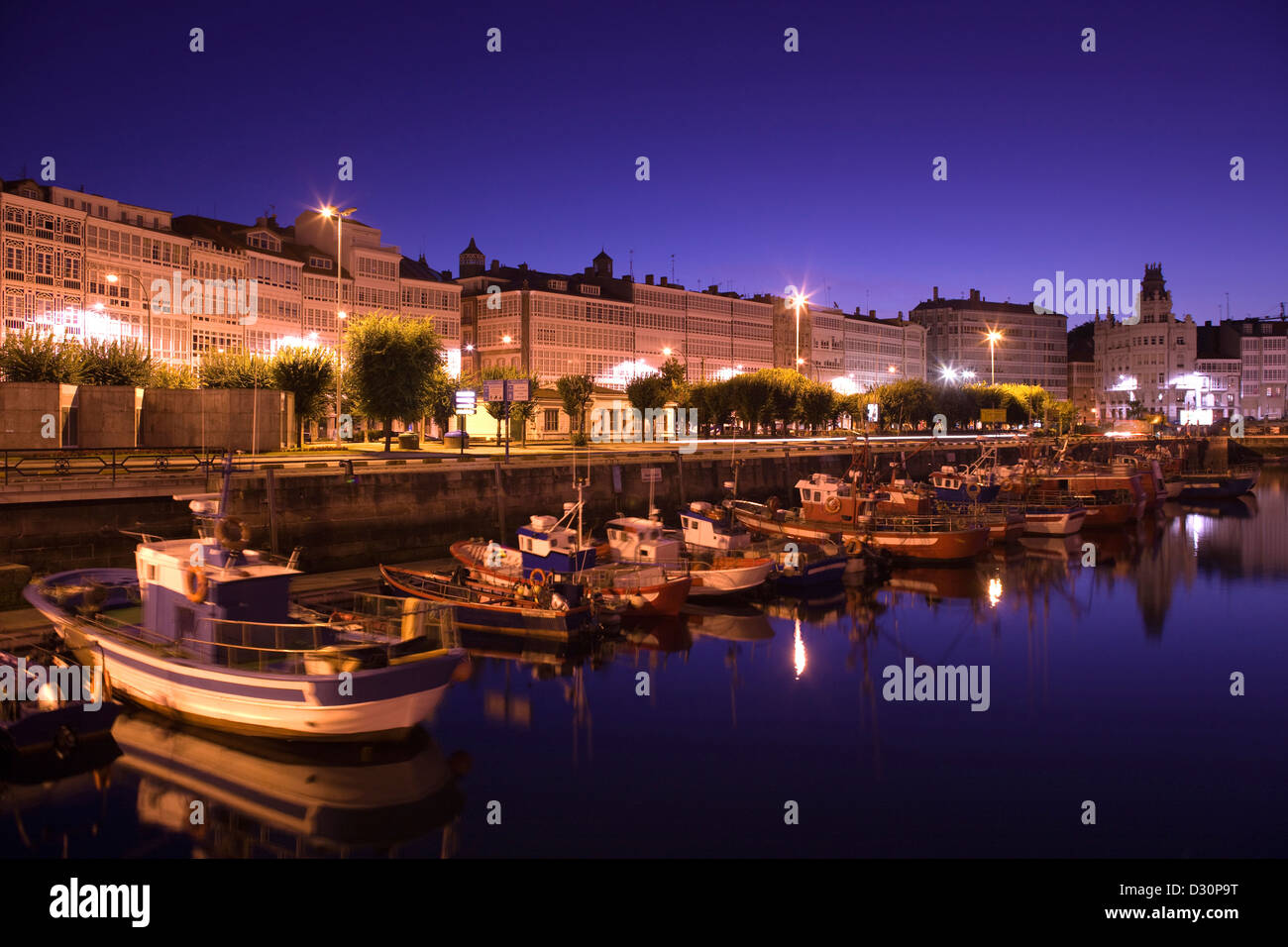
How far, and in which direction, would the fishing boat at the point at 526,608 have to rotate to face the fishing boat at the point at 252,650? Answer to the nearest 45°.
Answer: approximately 90° to its left

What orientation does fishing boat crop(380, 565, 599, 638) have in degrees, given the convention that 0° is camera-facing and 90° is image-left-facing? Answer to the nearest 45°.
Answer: approximately 135°

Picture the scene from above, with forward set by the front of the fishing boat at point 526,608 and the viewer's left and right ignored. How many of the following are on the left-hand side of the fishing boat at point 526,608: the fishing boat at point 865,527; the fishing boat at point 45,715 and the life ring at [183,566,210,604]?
2

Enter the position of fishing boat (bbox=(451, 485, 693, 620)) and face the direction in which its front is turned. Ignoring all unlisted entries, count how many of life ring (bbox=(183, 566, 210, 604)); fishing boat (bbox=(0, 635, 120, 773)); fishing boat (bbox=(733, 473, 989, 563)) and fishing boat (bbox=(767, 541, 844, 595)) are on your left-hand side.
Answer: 2

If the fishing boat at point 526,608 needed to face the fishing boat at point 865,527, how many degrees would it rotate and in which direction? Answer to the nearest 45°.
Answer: approximately 90° to its right
